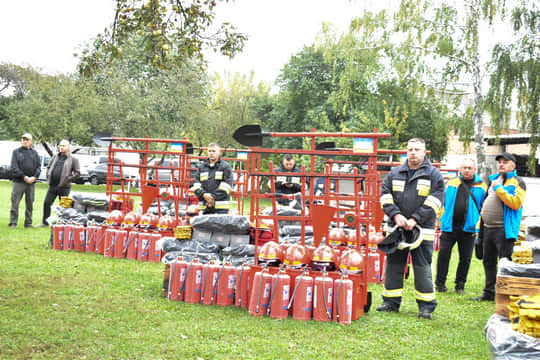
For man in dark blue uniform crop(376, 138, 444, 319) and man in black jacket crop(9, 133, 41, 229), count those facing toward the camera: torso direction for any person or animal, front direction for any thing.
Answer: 2

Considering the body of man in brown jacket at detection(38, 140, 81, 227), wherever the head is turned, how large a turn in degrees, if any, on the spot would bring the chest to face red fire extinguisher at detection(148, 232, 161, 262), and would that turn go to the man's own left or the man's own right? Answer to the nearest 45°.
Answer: approximately 45° to the man's own left

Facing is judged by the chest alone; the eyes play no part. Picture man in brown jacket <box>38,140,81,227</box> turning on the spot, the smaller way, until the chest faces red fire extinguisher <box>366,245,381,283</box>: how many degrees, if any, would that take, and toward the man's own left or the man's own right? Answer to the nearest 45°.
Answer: approximately 90° to the man's own left

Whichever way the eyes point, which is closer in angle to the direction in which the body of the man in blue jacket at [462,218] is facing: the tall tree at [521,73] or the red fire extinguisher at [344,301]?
the red fire extinguisher

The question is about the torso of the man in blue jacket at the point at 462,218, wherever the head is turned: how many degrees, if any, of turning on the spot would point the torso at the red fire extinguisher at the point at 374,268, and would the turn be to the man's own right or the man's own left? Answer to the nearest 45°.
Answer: approximately 90° to the man's own right

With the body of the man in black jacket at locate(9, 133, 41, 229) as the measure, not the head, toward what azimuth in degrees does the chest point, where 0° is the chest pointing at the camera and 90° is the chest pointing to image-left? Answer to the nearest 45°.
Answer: approximately 0°
